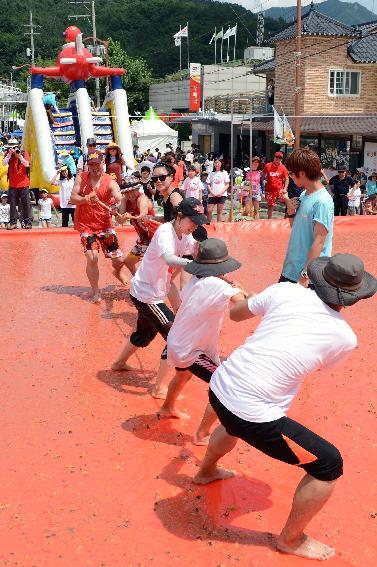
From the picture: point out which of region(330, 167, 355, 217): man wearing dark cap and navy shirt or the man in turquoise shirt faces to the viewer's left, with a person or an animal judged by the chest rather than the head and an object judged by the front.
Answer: the man in turquoise shirt

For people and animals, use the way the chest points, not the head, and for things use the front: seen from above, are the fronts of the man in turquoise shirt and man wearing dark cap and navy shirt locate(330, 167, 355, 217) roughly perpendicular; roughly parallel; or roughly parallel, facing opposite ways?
roughly perpendicular

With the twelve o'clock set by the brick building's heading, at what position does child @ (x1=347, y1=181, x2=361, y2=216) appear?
The child is roughly at 12 o'clock from the brick building.

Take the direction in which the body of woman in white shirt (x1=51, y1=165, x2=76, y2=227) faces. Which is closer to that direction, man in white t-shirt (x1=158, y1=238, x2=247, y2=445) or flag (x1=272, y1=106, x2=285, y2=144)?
the man in white t-shirt

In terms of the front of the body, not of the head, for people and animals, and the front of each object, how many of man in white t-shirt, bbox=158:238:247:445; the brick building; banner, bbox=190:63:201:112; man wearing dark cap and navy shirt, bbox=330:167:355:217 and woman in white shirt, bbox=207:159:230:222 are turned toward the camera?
4

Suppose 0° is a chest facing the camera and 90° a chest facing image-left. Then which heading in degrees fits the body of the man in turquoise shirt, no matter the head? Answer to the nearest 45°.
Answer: approximately 90°

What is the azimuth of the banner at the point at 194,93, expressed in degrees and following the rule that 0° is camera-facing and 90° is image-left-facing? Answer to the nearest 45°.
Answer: approximately 0°

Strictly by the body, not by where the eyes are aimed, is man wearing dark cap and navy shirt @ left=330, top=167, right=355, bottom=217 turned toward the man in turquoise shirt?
yes

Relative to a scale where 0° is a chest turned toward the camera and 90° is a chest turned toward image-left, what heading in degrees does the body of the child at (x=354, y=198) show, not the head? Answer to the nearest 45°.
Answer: approximately 45°

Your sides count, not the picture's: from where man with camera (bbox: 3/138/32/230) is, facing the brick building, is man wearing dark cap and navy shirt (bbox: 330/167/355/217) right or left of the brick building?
right
